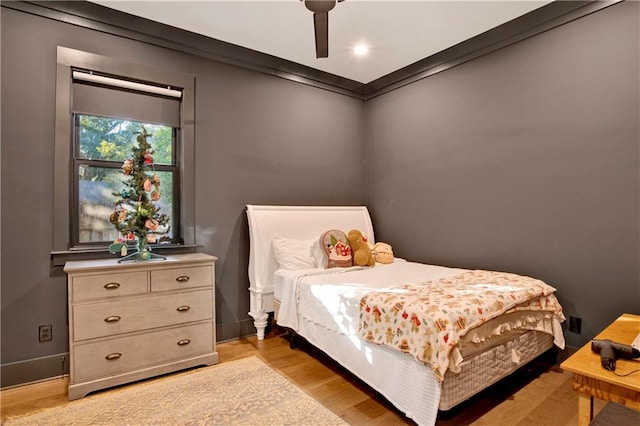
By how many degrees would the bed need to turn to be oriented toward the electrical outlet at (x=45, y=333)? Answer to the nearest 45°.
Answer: approximately 135° to its right

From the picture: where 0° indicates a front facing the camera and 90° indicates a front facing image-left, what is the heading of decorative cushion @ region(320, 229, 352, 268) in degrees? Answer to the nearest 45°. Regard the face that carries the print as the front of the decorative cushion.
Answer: approximately 315°

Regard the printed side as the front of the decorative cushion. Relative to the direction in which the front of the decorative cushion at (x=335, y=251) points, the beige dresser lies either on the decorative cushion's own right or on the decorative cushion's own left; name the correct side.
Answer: on the decorative cushion's own right

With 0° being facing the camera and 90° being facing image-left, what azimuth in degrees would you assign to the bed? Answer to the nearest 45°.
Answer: approximately 315°

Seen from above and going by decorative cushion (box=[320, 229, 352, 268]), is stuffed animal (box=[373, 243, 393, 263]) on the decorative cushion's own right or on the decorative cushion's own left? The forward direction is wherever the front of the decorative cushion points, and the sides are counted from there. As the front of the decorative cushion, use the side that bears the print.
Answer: on the decorative cushion's own left

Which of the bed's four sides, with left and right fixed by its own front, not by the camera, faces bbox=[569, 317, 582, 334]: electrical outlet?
left

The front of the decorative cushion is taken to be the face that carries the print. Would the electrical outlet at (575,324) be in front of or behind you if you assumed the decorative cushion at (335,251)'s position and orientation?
in front
